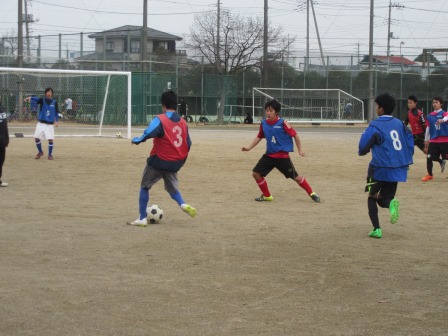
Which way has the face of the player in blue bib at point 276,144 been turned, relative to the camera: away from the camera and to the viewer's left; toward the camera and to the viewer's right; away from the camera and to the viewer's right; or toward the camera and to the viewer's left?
toward the camera and to the viewer's left

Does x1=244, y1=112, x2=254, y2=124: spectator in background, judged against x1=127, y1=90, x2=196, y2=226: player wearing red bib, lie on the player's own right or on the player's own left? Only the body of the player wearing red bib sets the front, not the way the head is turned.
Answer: on the player's own right

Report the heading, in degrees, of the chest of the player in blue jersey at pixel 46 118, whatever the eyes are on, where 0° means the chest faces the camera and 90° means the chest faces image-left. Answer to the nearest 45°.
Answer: approximately 0°

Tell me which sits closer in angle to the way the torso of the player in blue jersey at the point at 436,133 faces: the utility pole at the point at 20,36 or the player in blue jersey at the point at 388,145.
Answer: the player in blue jersey

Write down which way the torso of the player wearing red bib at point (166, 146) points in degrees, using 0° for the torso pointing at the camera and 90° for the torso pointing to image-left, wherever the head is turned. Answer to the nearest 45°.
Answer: approximately 135°

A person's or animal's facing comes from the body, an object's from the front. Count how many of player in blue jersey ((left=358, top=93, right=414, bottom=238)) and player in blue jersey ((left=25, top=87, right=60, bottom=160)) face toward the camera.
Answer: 1

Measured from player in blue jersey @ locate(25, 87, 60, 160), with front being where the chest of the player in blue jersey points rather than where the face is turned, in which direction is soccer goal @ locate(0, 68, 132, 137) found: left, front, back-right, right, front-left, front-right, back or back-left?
back

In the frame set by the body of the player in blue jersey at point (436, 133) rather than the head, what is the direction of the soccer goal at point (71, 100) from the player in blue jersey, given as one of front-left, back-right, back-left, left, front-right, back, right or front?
right

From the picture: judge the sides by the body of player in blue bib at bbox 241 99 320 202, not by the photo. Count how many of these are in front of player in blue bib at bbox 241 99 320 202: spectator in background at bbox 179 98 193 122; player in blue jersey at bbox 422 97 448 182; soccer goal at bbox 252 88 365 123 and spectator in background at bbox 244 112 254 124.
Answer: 0

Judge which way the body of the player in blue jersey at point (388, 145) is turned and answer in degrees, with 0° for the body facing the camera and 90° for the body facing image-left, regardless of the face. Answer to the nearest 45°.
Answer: approximately 135°

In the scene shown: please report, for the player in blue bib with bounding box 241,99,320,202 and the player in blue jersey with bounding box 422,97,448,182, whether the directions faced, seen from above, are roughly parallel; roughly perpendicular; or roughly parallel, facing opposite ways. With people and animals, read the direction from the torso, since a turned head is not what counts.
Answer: roughly parallel

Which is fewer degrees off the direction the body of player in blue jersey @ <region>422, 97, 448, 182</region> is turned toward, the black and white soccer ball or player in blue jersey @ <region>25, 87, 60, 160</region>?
the black and white soccer ball

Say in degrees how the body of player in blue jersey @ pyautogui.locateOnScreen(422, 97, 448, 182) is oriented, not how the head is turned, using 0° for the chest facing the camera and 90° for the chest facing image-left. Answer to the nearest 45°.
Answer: approximately 45°

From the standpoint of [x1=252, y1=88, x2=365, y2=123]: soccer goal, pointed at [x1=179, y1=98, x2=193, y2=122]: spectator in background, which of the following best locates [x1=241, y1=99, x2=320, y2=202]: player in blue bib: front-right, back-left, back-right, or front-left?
front-left

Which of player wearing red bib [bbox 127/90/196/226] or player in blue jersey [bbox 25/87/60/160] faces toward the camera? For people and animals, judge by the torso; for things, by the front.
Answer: the player in blue jersey

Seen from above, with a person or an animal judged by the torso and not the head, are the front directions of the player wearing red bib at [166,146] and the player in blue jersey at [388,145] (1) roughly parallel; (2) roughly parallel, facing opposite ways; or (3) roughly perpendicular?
roughly parallel

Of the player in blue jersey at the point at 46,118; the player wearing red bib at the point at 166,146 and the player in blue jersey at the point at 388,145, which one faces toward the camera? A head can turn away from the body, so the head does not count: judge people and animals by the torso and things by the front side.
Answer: the player in blue jersey at the point at 46,118

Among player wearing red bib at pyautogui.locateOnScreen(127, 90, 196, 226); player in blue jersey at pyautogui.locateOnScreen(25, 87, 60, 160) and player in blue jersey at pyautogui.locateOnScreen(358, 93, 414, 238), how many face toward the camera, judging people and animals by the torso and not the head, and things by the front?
1
